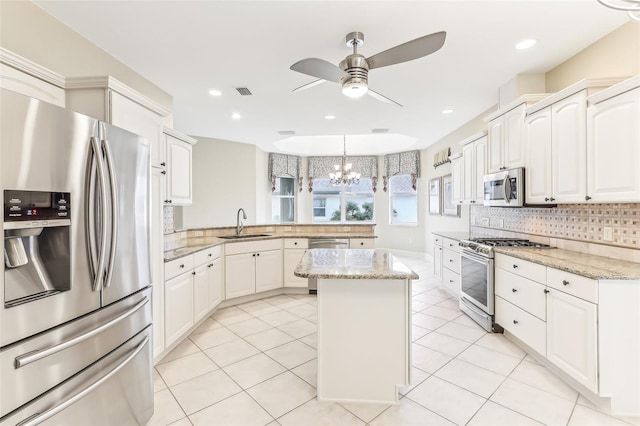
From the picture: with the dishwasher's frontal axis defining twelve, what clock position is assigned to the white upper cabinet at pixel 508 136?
The white upper cabinet is roughly at 10 o'clock from the dishwasher.

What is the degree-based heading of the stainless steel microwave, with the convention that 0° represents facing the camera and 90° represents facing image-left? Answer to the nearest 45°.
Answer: approximately 45°

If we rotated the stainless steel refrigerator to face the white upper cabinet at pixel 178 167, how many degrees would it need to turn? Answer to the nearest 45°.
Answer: approximately 90° to its left

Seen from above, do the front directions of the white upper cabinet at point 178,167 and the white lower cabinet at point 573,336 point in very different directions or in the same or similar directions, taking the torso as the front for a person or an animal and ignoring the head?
very different directions

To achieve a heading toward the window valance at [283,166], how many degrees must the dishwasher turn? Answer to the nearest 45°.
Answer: approximately 180°

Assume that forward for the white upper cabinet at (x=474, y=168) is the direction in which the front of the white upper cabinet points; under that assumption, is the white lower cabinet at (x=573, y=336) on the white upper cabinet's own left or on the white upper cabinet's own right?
on the white upper cabinet's own left
